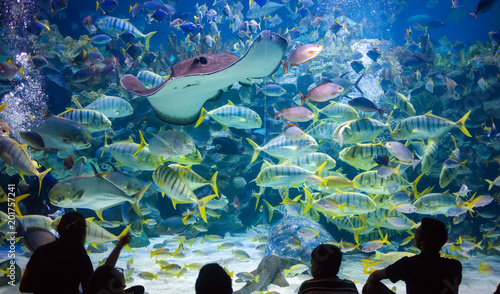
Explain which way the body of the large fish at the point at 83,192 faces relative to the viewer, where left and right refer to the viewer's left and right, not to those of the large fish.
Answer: facing to the left of the viewer

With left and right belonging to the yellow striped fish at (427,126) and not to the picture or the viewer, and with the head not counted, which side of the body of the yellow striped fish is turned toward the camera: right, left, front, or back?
left

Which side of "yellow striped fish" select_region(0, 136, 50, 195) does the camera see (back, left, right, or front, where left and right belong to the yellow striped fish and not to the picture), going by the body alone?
left

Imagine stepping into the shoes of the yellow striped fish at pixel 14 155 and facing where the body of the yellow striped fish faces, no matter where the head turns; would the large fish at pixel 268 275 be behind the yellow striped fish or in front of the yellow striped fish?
behind

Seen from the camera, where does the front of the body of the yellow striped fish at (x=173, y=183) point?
to the viewer's left

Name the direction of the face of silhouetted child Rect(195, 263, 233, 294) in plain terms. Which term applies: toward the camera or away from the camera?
away from the camera
